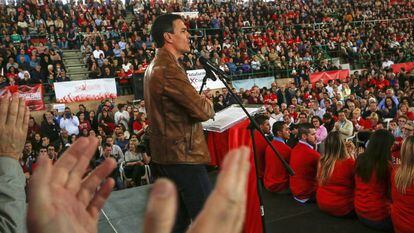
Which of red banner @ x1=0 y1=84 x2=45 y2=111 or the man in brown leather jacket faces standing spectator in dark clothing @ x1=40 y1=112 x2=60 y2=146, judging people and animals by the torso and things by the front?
the red banner

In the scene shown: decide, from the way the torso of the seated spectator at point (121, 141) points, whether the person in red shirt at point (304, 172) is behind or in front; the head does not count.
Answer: in front

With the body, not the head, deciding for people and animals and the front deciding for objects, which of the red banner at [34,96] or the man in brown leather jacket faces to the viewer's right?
the man in brown leather jacket

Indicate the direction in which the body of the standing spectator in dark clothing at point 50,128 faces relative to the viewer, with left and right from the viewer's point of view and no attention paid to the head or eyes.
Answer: facing the viewer and to the right of the viewer

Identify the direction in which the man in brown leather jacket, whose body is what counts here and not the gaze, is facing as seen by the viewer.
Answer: to the viewer's right

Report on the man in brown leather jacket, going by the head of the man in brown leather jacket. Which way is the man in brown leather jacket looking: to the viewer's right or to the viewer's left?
to the viewer's right

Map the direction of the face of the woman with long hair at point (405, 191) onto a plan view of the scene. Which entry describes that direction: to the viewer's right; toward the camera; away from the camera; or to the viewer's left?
away from the camera

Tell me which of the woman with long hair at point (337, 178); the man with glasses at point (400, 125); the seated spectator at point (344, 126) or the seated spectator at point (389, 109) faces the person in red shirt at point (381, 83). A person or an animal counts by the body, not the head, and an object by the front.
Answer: the woman with long hair

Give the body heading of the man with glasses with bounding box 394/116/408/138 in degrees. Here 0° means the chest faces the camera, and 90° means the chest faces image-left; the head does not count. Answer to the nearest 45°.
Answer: approximately 45°

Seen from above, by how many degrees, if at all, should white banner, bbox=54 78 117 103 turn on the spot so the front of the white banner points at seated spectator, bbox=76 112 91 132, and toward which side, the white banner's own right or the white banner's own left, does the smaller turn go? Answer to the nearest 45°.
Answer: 0° — it already faces them

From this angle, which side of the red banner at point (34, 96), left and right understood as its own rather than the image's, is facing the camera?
front

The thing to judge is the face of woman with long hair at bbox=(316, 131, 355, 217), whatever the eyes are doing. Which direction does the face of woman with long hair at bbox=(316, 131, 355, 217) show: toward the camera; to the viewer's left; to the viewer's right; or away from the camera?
away from the camera

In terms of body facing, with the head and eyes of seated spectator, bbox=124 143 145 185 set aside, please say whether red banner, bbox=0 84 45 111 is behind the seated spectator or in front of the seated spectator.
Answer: behind

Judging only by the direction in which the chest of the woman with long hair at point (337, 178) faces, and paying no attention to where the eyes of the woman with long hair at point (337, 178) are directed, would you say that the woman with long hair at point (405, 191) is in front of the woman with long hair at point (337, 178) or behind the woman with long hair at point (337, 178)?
behind

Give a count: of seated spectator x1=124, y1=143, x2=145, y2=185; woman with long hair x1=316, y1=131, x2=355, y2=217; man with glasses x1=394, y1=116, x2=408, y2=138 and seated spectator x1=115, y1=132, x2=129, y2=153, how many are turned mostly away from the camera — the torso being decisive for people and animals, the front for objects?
1
